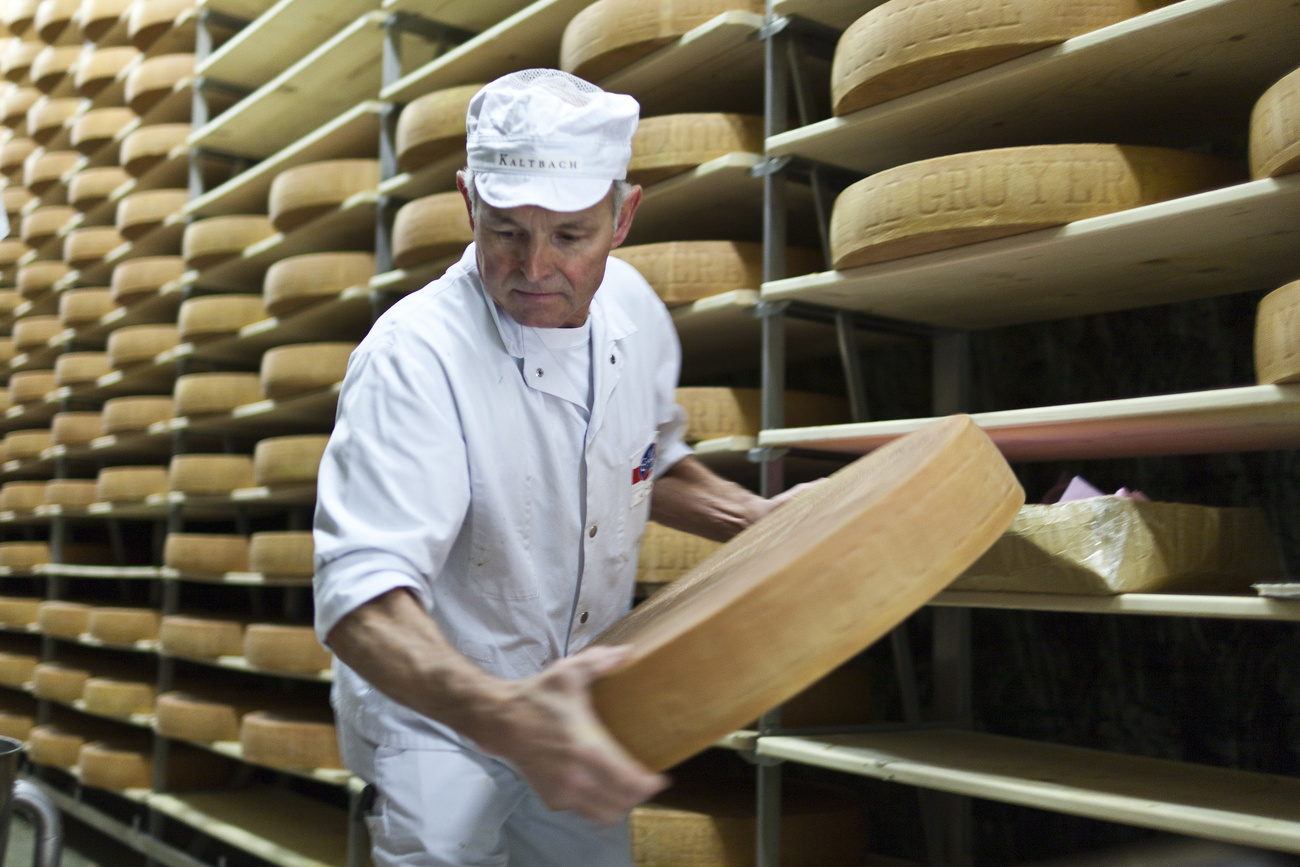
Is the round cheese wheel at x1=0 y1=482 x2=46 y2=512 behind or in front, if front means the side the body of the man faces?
behind

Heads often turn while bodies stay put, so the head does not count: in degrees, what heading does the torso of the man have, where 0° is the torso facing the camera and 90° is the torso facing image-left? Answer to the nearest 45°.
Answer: approximately 315°

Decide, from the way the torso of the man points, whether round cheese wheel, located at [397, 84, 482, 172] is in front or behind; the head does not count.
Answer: behind

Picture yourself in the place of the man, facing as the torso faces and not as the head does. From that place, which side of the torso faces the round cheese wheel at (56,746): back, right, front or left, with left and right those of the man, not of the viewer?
back

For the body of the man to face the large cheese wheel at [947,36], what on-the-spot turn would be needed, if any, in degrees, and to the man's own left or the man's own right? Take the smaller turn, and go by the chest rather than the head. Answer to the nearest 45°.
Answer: approximately 90° to the man's own left

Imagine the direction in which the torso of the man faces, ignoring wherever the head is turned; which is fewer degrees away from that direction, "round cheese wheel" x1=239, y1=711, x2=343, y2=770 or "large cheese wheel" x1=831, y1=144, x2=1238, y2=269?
the large cheese wheel

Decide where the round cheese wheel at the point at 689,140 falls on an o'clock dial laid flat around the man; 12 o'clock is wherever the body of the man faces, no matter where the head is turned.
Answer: The round cheese wheel is roughly at 8 o'clock from the man.

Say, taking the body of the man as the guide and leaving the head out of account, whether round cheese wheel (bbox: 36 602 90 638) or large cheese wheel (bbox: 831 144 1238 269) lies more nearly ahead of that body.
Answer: the large cheese wheel

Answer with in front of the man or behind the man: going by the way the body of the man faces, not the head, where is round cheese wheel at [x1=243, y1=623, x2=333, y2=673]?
behind
